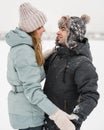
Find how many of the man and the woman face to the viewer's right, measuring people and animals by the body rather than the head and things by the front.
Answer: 1

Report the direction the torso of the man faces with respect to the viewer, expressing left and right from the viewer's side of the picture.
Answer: facing the viewer and to the left of the viewer

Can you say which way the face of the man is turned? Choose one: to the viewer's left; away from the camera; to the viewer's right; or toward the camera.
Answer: to the viewer's left

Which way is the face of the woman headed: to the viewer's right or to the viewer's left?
to the viewer's right

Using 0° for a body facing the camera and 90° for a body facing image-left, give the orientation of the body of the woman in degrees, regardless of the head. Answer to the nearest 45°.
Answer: approximately 270°

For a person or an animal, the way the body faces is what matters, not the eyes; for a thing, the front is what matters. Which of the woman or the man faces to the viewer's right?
the woman
